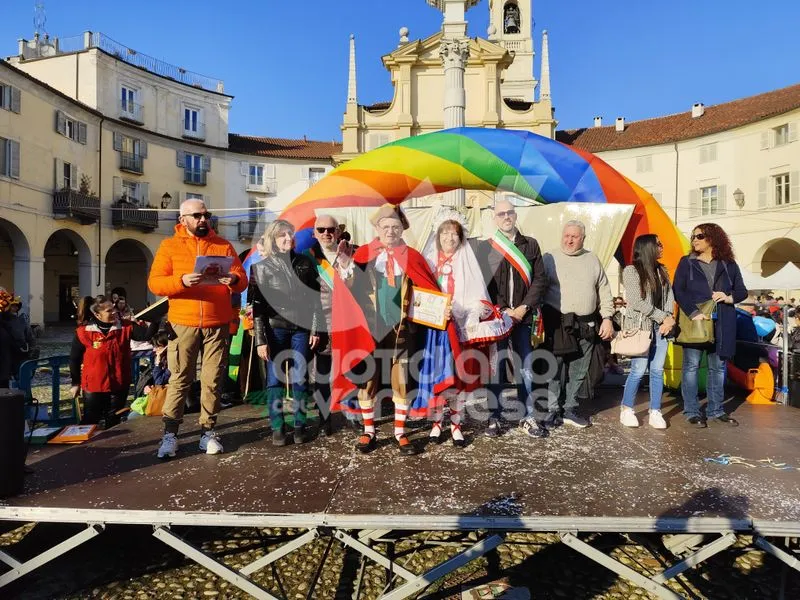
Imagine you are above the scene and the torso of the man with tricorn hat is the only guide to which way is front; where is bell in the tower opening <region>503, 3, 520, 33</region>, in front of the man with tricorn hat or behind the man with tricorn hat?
behind

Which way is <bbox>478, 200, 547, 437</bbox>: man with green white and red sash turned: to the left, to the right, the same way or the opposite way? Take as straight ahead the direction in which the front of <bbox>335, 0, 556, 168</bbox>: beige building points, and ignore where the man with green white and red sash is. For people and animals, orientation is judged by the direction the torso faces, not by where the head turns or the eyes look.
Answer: the same way

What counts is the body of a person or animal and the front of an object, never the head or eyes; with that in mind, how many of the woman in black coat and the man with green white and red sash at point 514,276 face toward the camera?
2

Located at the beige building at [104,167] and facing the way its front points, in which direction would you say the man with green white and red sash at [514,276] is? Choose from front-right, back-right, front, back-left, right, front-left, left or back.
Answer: front-right

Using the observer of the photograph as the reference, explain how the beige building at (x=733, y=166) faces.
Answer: facing the viewer and to the left of the viewer

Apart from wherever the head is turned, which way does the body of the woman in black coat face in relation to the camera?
toward the camera

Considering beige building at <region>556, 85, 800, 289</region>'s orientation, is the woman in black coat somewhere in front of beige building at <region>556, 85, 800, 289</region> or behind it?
in front

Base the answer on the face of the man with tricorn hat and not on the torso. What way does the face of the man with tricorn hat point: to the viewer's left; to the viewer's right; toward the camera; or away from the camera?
toward the camera

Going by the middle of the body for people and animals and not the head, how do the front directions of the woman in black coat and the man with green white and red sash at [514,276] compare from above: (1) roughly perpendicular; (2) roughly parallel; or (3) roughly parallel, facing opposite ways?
roughly parallel

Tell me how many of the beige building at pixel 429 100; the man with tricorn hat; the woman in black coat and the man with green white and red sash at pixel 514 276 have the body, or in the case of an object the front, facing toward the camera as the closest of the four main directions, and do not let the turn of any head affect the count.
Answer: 4

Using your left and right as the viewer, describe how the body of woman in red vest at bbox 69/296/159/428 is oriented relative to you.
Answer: facing the viewer and to the right of the viewer

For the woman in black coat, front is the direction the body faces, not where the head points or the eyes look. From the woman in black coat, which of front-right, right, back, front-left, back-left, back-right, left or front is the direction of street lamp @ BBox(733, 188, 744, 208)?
back-left

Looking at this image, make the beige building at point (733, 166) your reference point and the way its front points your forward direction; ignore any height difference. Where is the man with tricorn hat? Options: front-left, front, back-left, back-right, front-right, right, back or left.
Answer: front-left

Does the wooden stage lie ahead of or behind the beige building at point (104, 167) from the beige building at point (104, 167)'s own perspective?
ahead

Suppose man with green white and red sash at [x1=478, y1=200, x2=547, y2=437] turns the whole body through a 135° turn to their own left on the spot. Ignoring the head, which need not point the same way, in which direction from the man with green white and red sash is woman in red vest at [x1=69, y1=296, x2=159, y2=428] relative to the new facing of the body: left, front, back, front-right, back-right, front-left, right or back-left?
back-left

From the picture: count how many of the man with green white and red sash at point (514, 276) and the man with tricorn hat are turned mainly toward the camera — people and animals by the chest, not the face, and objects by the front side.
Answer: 2
